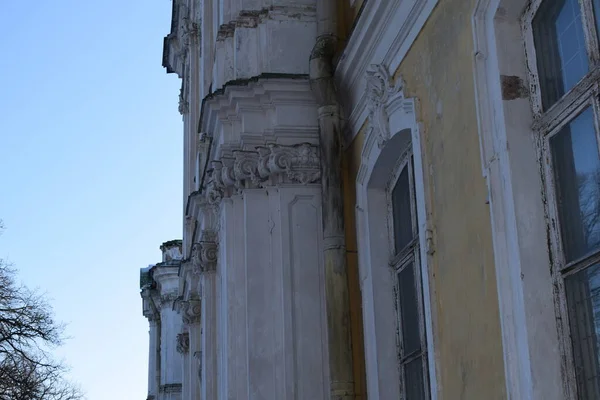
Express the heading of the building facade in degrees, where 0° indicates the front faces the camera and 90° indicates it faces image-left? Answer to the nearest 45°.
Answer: approximately 45°
